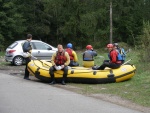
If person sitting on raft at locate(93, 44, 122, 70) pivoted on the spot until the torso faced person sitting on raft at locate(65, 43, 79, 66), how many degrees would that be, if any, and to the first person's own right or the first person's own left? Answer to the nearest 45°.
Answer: approximately 45° to the first person's own right

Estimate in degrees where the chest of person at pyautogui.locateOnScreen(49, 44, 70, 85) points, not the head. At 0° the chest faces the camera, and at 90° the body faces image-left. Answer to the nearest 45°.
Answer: approximately 0°
